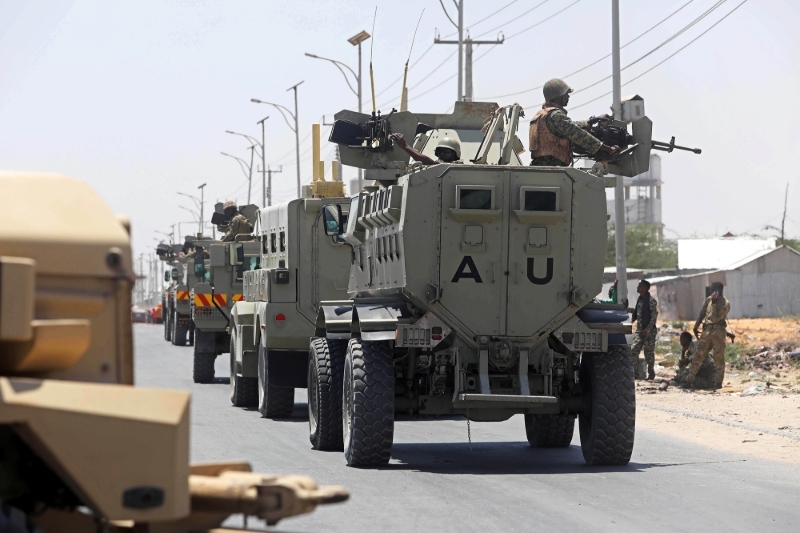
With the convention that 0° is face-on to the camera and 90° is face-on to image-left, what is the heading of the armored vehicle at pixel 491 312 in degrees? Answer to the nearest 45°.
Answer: approximately 180°

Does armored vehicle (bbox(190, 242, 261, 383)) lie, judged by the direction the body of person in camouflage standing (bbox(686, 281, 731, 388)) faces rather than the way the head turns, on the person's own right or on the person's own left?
on the person's own right

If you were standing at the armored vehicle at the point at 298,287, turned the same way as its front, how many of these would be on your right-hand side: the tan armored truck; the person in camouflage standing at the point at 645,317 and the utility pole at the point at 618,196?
2

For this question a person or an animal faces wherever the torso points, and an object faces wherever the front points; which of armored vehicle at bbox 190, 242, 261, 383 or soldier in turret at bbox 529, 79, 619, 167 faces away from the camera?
the armored vehicle

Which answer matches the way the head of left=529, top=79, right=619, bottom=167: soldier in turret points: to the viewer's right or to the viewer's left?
to the viewer's right

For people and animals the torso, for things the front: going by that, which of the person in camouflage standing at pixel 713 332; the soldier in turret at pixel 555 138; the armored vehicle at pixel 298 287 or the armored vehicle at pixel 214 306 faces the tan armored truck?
the person in camouflage standing

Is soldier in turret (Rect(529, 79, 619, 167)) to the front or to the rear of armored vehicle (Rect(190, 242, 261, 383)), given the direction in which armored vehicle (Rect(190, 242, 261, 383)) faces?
to the rear

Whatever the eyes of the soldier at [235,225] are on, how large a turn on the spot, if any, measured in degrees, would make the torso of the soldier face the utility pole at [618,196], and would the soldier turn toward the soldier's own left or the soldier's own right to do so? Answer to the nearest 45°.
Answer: approximately 180°

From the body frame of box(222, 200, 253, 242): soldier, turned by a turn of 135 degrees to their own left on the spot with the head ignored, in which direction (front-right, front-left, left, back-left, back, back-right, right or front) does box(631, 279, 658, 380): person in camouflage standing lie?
front-left

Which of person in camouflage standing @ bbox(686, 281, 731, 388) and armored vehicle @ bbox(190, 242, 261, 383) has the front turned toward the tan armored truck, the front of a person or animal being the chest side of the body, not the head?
the person in camouflage standing

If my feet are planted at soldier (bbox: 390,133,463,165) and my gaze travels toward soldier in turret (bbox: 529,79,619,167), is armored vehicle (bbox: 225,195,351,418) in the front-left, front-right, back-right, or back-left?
back-left

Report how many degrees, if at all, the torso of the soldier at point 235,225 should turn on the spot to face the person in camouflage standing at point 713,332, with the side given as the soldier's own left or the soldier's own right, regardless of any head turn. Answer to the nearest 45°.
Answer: approximately 180°

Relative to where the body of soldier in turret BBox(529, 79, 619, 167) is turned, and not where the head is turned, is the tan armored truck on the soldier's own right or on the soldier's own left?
on the soldier's own right

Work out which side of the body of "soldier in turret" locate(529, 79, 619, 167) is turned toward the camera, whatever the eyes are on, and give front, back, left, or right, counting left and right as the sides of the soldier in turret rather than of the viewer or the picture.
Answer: right

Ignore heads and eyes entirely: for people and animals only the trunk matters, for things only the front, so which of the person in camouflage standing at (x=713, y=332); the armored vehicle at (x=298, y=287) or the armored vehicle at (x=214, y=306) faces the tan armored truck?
the person in camouflage standing
